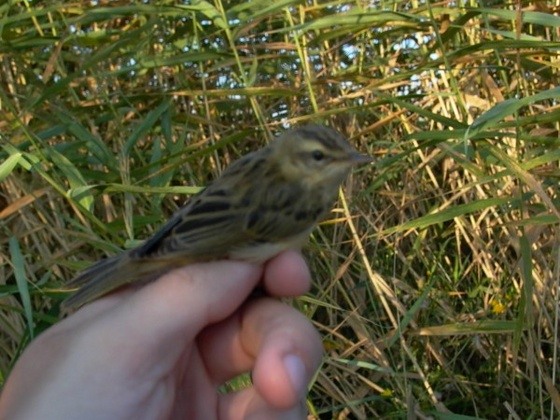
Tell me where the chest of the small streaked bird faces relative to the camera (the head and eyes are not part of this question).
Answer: to the viewer's right
